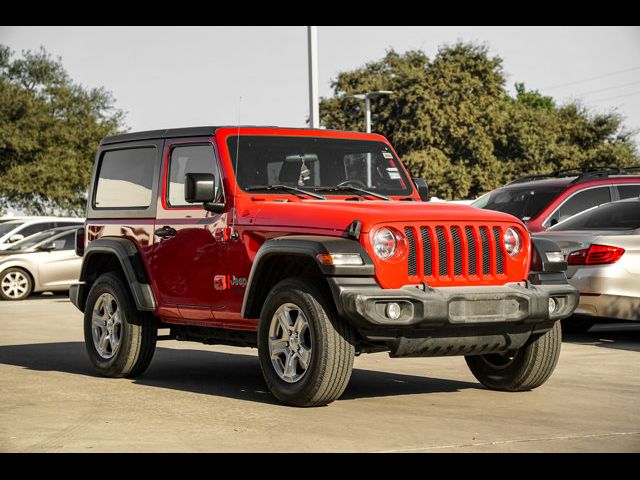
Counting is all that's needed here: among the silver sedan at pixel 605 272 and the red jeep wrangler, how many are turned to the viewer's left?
0

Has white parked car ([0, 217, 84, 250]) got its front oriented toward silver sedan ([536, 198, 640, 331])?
no

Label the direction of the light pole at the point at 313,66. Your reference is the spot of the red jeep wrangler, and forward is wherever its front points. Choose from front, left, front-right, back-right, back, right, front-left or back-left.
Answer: back-left

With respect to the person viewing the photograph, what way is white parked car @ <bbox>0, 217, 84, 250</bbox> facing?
facing the viewer and to the left of the viewer

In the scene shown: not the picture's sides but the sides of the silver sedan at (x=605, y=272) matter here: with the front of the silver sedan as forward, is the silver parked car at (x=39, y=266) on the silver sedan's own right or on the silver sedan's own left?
on the silver sedan's own left

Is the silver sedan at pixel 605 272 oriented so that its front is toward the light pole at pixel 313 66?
no

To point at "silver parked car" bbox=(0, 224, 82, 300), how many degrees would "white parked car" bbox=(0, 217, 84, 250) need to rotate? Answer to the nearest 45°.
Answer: approximately 45° to its left

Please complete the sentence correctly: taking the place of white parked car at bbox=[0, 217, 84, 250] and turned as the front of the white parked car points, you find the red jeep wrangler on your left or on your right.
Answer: on your left

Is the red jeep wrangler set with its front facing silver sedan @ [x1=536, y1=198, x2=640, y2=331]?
no

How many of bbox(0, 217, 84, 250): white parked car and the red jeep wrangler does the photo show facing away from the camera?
0

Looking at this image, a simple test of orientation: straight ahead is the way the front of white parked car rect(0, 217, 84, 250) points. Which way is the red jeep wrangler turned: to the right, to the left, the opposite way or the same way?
to the left

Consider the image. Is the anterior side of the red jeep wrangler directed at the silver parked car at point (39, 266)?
no
